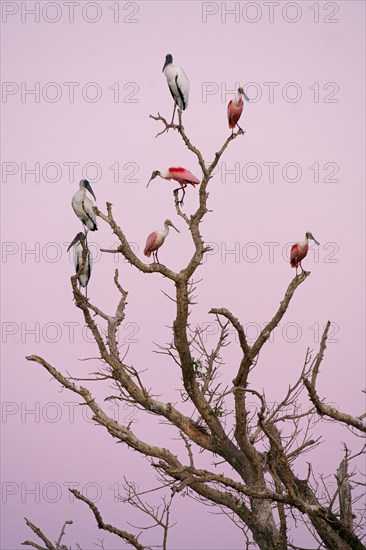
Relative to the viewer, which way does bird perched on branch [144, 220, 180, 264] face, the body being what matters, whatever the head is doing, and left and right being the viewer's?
facing to the right of the viewer

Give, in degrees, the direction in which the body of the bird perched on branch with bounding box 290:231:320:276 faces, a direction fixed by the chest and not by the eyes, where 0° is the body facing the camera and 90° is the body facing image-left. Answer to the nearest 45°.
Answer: approximately 270°

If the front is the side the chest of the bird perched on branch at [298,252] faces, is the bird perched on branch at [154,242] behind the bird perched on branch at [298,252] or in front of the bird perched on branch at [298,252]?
behind

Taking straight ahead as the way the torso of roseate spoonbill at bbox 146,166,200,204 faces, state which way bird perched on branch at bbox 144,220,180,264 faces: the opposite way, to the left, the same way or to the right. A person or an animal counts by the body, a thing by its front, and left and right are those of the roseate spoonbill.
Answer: the opposite way

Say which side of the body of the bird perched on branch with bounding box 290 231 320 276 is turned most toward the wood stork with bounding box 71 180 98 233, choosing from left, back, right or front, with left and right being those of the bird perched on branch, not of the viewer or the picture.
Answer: back

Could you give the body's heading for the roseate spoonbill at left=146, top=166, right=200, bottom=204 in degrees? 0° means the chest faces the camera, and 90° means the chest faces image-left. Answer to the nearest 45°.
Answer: approximately 90°
